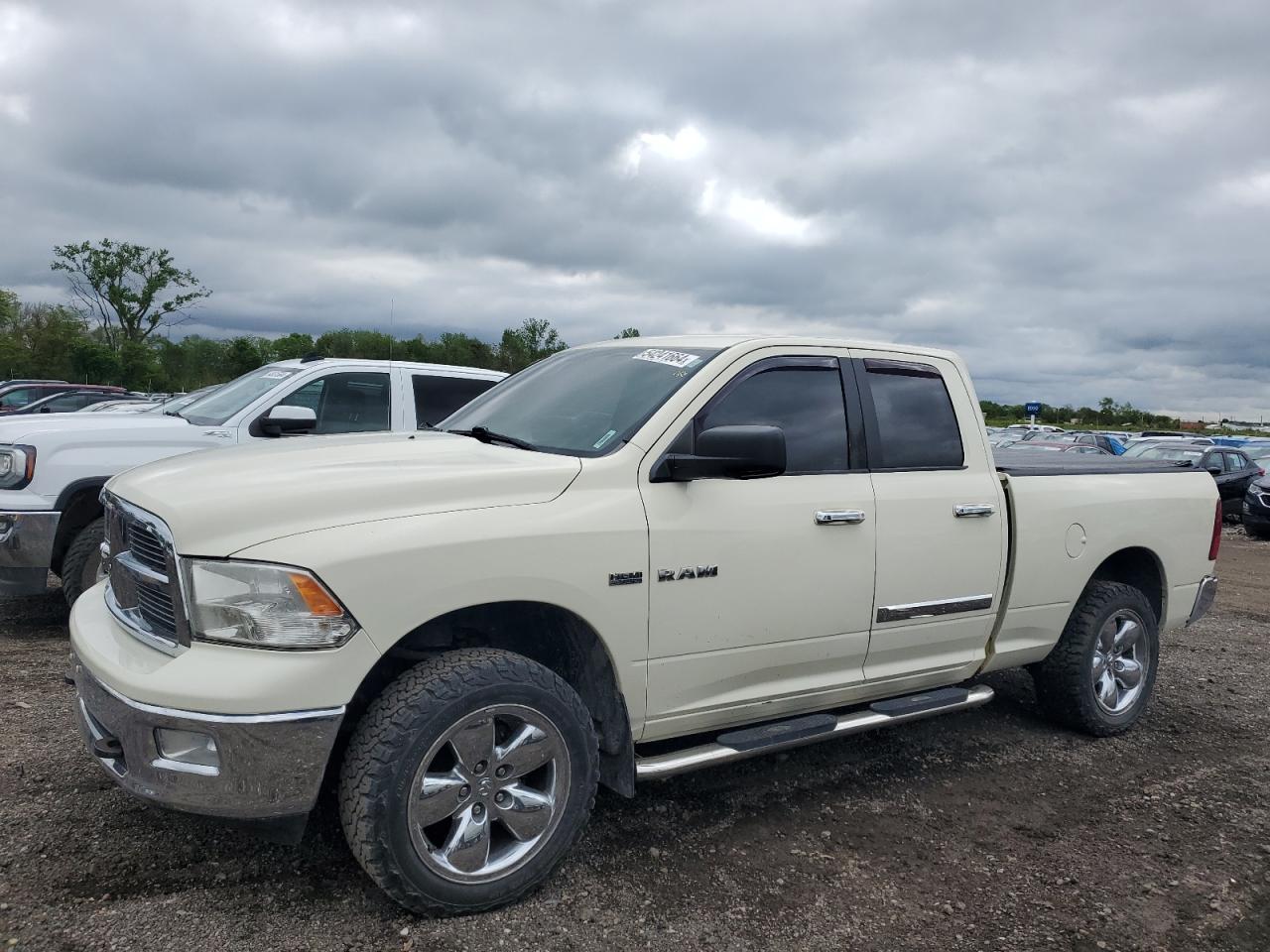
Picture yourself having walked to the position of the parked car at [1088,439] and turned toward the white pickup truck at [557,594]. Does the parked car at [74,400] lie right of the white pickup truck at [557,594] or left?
right

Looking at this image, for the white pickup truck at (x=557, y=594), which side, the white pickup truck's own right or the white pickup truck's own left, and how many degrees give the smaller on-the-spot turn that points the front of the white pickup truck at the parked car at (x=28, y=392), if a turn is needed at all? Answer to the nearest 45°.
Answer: approximately 90° to the white pickup truck's own right

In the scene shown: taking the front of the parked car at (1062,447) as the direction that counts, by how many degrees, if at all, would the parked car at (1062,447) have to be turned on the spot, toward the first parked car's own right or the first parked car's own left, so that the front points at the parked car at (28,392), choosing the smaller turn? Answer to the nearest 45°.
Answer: approximately 45° to the first parked car's own right

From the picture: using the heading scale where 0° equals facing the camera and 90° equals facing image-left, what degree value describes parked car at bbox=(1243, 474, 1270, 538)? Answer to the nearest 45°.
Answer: approximately 45°

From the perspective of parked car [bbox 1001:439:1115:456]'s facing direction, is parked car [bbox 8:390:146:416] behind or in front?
in front

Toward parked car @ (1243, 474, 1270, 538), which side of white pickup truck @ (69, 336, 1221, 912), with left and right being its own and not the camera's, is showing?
back

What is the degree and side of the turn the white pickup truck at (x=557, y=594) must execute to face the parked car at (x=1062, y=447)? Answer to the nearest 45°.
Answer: approximately 180°

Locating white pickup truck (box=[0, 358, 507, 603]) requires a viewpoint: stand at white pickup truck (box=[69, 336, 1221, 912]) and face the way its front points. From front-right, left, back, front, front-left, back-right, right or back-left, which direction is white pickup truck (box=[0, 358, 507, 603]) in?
right
